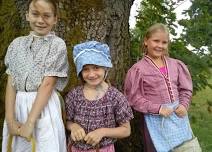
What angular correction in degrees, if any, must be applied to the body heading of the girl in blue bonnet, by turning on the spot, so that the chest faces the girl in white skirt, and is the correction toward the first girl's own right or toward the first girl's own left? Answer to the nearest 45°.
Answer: approximately 90° to the first girl's own right

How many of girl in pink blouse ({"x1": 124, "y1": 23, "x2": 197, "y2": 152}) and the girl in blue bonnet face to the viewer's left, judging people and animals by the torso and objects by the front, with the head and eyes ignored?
0

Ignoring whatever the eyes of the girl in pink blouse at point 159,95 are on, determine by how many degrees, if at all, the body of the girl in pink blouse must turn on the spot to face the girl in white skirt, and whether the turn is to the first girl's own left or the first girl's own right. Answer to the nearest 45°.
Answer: approximately 90° to the first girl's own right

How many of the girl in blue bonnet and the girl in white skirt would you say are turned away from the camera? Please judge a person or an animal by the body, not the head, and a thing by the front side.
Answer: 0

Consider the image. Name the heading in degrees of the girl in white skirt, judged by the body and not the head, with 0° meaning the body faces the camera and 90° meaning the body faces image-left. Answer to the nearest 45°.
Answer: approximately 45°

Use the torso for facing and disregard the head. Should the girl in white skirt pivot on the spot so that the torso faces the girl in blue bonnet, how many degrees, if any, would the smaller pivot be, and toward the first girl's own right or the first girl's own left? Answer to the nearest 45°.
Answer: approximately 135° to the first girl's own left

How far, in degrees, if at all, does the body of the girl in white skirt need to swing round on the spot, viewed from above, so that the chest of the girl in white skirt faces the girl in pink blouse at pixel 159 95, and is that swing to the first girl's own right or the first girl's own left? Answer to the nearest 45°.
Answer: approximately 135° to the first girl's own left

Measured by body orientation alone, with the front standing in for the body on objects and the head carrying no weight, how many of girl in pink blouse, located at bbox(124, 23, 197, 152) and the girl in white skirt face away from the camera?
0

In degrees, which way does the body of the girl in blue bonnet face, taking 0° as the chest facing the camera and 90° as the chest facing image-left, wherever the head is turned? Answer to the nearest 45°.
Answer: approximately 0°
